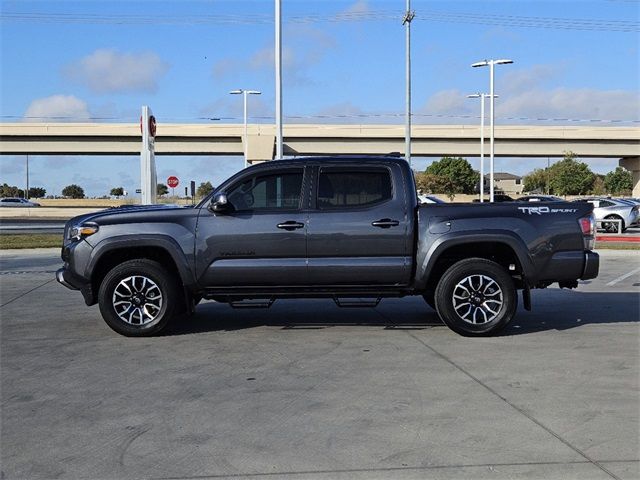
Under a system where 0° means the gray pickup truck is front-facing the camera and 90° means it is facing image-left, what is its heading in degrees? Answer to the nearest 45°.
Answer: approximately 90°

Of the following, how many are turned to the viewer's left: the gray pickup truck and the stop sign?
1

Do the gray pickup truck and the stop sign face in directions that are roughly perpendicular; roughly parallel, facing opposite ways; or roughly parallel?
roughly perpendicular

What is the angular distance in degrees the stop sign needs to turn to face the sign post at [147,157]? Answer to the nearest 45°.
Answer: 0° — it already faces it

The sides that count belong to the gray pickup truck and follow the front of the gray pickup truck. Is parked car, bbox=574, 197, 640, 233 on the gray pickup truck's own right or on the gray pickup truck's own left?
on the gray pickup truck's own right

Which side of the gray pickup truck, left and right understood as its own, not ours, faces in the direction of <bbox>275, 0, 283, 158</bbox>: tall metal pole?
right

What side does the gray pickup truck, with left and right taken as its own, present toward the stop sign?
right

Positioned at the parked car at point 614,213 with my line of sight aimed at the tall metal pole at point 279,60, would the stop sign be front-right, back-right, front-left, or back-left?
front-right

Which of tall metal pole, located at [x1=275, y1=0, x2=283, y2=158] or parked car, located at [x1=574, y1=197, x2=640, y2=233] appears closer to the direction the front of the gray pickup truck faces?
the tall metal pole

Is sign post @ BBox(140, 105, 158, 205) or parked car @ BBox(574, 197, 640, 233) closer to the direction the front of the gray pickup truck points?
the sign post

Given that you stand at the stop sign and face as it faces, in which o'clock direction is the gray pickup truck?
The gray pickup truck is roughly at 12 o'clock from the stop sign.

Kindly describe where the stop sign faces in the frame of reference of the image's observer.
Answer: facing the viewer
